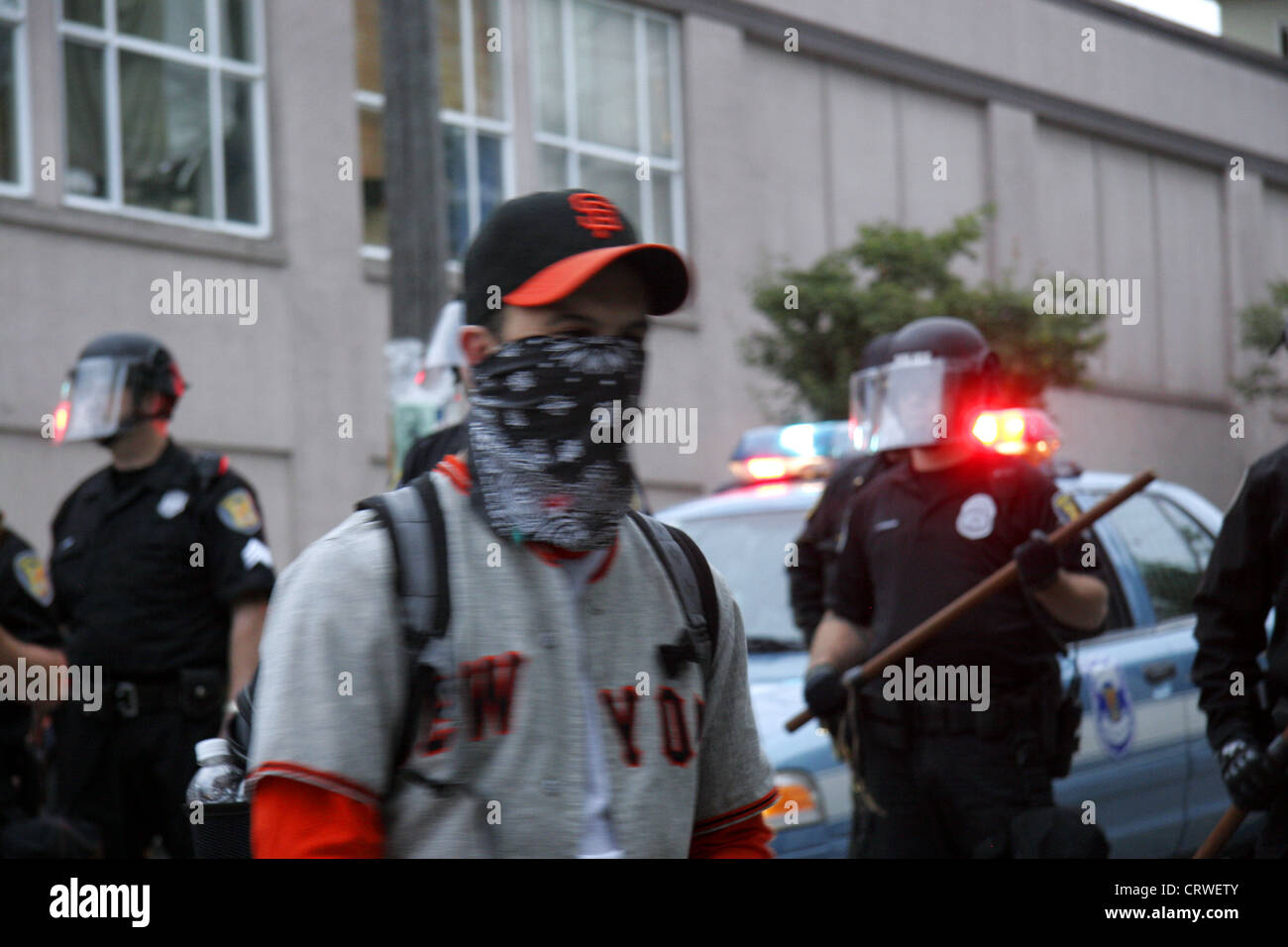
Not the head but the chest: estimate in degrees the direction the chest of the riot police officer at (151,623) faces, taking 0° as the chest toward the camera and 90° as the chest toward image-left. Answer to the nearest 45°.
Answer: approximately 45°

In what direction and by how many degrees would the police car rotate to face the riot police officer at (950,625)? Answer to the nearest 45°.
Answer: approximately 45° to its left

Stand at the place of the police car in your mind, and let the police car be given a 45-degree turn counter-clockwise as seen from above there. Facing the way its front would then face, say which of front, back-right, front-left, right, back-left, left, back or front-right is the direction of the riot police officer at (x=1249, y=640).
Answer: front

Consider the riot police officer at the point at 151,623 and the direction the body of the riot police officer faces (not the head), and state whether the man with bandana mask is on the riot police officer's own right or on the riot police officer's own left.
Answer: on the riot police officer's own left

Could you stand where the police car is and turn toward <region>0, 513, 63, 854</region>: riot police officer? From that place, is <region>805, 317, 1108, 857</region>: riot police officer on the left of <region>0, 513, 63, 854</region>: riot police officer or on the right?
left

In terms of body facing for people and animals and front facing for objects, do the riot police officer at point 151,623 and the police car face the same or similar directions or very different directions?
same or similar directions

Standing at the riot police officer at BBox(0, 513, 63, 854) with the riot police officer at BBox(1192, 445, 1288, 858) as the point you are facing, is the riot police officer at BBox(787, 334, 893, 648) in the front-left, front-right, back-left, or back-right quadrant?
front-left

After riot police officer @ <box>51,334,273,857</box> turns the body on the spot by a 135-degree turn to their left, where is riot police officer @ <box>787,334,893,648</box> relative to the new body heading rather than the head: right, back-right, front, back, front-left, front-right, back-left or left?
front

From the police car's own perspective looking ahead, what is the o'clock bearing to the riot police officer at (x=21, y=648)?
The riot police officer is roughly at 1 o'clock from the police car.

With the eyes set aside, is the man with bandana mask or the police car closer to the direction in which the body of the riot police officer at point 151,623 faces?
the man with bandana mask

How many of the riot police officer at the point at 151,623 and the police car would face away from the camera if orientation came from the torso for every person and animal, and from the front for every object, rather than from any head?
0

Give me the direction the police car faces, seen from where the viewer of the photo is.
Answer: facing the viewer and to the left of the viewer

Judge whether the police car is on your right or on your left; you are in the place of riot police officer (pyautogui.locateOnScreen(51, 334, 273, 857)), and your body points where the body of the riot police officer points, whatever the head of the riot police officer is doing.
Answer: on your left
